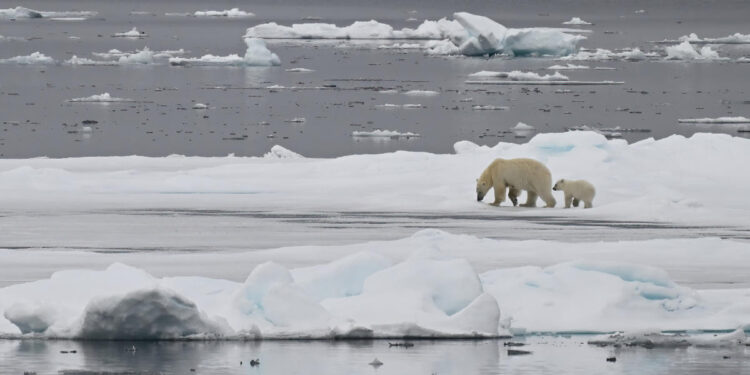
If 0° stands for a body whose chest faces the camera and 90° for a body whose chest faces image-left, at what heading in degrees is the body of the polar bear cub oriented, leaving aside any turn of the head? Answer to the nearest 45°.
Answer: approximately 90°

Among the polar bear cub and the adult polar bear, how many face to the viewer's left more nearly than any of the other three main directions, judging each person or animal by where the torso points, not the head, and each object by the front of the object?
2

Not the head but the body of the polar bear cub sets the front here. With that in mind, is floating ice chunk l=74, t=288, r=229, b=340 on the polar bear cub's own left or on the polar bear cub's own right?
on the polar bear cub's own left

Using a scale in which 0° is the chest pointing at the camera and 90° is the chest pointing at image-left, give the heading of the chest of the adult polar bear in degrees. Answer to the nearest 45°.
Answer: approximately 90°

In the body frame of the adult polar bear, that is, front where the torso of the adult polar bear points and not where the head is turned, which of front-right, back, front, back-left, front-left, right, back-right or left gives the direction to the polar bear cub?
back

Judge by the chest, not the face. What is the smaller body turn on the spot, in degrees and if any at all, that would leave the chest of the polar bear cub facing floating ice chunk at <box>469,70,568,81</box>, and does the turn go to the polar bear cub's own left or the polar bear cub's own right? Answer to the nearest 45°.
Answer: approximately 90° to the polar bear cub's own right

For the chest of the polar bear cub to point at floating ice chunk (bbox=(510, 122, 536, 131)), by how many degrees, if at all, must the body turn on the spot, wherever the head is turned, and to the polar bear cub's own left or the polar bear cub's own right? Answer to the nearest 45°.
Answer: approximately 90° to the polar bear cub's own right

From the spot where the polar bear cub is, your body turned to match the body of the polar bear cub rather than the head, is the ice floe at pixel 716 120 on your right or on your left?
on your right

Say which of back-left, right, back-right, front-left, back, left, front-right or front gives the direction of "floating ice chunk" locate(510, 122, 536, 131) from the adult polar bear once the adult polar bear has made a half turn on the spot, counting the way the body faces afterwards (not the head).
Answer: left
